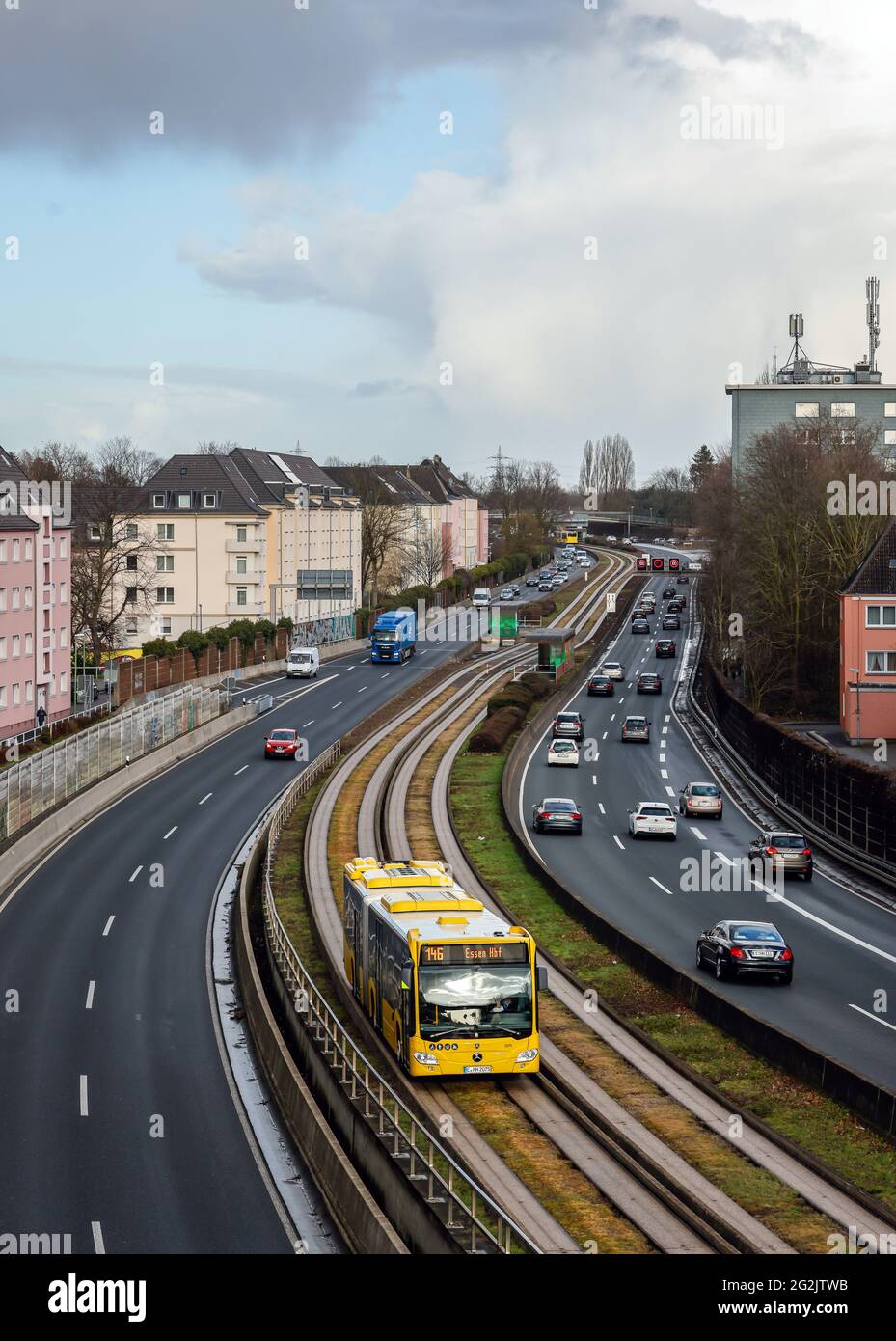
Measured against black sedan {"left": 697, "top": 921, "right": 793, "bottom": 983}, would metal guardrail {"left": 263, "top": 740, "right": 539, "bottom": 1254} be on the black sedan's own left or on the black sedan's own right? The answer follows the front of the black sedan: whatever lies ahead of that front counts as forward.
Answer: on the black sedan's own left

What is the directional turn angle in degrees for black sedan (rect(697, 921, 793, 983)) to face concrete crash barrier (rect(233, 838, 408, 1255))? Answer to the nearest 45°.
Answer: approximately 90° to its left

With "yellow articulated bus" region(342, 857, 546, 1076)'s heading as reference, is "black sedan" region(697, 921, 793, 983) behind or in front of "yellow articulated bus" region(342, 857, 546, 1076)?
behind

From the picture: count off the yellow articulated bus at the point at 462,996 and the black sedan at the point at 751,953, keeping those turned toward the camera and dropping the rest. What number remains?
1

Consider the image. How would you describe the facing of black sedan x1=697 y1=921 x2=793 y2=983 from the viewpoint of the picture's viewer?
facing away from the viewer and to the left of the viewer

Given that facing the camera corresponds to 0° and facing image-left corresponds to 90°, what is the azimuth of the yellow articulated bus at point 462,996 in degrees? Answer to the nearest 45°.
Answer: approximately 0°

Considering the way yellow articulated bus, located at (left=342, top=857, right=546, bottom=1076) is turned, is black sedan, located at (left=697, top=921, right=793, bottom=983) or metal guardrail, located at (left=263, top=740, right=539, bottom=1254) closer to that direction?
the metal guardrail

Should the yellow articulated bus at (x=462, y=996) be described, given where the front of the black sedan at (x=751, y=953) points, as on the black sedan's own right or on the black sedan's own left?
on the black sedan's own left
